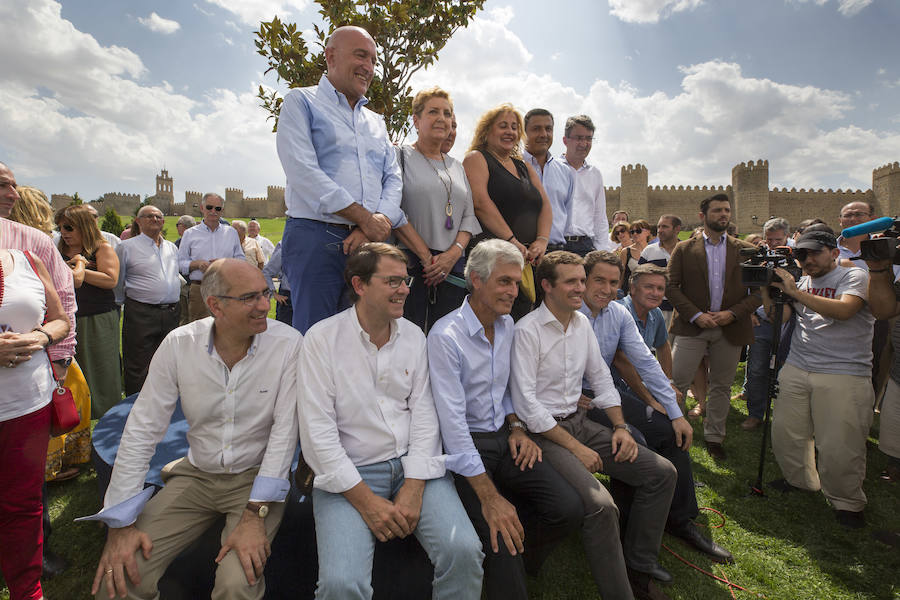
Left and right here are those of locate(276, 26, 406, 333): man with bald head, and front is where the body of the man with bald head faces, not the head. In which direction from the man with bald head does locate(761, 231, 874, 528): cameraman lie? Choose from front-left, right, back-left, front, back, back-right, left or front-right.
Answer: front-left

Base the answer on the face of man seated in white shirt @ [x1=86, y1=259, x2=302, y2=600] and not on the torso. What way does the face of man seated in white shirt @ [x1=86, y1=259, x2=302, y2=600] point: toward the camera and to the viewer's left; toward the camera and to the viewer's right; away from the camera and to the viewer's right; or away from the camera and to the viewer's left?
toward the camera and to the viewer's right

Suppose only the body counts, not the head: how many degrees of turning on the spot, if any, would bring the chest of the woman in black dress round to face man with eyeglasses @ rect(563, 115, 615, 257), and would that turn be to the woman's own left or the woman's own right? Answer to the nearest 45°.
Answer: approximately 90° to the woman's own left

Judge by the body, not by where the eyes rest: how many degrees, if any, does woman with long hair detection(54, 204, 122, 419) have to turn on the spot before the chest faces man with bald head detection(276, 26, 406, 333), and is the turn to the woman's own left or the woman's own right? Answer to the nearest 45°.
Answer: approximately 90° to the woman's own left

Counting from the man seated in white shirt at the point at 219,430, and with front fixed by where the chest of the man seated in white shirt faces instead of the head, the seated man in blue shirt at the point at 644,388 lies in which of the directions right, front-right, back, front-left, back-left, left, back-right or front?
left

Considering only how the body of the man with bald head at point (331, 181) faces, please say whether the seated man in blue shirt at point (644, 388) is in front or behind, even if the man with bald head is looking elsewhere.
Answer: in front

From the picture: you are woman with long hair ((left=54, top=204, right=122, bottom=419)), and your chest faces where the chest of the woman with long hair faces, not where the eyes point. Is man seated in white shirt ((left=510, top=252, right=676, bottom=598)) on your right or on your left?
on your left

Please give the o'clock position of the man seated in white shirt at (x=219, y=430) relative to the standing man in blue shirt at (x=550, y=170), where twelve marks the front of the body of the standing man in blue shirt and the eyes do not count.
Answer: The man seated in white shirt is roughly at 1 o'clock from the standing man in blue shirt.

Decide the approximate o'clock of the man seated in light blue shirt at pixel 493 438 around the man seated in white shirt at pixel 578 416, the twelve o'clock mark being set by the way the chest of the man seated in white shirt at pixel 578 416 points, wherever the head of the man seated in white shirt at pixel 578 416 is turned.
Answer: the man seated in light blue shirt at pixel 493 438 is roughly at 3 o'clock from the man seated in white shirt at pixel 578 416.

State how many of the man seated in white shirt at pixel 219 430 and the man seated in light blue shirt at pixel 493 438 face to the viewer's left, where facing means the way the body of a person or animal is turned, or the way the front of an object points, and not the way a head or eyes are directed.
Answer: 0

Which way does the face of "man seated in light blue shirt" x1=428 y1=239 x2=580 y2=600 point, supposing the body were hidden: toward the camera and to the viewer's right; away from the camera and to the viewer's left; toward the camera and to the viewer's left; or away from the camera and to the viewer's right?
toward the camera and to the viewer's right
